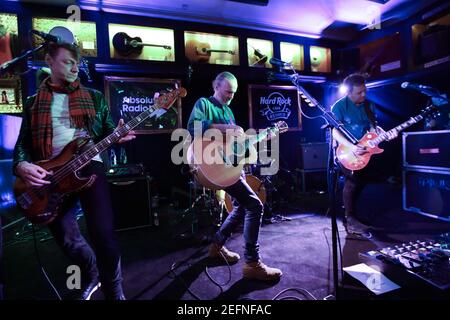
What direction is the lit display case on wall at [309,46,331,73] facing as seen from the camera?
toward the camera

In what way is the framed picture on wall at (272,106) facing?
toward the camera

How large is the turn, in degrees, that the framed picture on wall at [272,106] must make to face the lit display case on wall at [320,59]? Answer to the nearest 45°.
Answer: approximately 135° to its left

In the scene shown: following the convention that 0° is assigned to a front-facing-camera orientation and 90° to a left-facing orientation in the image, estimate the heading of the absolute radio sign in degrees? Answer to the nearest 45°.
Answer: approximately 0°

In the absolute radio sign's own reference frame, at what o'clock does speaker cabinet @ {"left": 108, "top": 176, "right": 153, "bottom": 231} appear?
The speaker cabinet is roughly at 12 o'clock from the absolute radio sign.

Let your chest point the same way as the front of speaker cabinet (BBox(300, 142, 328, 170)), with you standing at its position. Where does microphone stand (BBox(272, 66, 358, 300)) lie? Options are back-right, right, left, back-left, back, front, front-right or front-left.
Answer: front

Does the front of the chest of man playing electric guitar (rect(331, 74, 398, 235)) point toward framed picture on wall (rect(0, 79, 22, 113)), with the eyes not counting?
no

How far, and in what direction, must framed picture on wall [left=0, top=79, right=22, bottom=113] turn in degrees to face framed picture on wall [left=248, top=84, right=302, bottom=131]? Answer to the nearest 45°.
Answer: approximately 90° to its left

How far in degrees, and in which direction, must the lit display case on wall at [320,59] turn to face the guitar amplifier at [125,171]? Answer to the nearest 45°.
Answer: approximately 45° to its right

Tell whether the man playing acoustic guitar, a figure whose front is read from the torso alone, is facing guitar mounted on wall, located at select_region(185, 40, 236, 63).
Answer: no

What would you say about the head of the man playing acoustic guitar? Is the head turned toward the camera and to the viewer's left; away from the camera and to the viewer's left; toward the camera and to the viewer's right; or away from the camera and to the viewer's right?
toward the camera and to the viewer's right

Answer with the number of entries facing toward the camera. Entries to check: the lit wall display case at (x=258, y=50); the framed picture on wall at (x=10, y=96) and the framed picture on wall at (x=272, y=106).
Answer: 3
